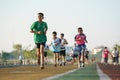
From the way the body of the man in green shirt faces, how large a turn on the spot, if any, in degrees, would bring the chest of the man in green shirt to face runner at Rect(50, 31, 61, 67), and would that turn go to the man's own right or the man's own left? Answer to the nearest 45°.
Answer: approximately 180°

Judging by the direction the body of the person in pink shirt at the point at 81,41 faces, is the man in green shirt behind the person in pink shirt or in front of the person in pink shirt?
in front

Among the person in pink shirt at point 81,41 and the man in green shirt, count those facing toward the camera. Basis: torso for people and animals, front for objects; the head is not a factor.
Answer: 2

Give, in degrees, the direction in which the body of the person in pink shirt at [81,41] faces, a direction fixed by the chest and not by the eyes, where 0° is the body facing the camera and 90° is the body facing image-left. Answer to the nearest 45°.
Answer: approximately 0°

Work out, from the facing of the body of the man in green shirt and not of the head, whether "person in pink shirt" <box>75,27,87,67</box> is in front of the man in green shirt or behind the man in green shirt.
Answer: behind

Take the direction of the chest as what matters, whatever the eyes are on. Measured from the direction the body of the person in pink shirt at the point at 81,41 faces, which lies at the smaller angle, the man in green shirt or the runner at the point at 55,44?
the man in green shirt

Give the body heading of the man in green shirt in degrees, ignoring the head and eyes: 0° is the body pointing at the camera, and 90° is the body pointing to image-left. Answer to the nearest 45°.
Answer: approximately 0°
